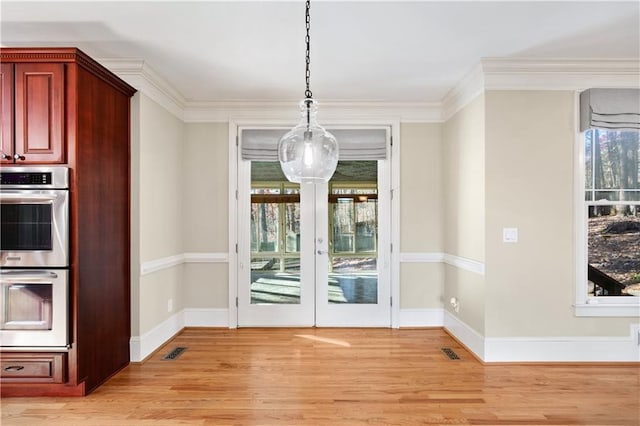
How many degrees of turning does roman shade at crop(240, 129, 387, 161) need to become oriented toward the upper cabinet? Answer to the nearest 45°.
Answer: approximately 45° to its right

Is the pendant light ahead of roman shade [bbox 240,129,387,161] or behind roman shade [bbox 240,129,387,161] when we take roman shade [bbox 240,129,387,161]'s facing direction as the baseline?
ahead

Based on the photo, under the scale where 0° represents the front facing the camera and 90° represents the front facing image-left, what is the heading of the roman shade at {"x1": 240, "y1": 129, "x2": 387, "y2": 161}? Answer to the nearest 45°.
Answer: approximately 0°

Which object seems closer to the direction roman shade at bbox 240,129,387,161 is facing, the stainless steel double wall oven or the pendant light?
the pendant light

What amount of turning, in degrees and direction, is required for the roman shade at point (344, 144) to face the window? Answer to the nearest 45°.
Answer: approximately 45° to its left

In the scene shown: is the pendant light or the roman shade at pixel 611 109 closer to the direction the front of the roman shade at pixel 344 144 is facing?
the pendant light

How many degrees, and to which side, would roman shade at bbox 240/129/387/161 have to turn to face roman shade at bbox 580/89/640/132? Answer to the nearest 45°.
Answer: approximately 45° to its left

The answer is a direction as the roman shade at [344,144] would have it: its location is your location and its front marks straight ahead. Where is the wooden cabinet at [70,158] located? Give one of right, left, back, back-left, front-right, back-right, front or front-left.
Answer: front-right
